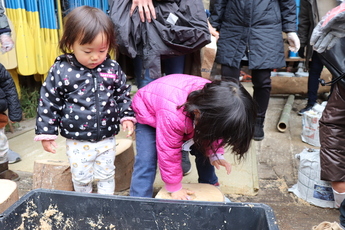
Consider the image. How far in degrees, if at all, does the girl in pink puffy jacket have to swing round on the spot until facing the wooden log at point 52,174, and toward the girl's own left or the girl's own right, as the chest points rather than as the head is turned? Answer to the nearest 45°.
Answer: approximately 135° to the girl's own right

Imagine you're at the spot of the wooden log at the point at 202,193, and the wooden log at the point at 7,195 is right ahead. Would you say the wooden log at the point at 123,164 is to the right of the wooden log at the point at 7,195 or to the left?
right

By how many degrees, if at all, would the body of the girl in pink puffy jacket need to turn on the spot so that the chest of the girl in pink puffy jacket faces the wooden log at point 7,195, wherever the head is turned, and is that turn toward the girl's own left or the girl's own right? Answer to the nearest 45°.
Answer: approximately 135° to the girl's own right

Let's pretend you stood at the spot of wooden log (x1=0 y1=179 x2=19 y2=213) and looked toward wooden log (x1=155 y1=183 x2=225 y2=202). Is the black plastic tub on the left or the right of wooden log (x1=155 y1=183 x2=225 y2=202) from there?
right

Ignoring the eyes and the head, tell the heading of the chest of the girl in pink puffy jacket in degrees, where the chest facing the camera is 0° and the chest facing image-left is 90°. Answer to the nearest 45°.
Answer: approximately 315°

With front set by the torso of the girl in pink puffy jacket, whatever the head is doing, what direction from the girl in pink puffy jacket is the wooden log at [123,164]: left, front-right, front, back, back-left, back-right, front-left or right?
back

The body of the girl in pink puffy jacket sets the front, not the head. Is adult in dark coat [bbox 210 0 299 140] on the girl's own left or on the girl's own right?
on the girl's own left
